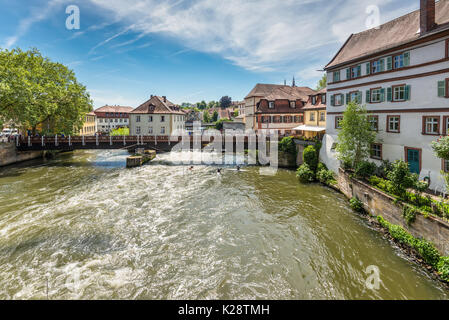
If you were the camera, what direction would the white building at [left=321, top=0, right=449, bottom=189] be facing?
facing the viewer and to the left of the viewer

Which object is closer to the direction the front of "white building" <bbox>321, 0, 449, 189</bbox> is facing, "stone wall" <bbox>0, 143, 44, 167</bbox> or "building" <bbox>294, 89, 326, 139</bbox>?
the stone wall

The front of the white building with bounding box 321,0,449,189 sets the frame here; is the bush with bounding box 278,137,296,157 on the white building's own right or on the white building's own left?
on the white building's own right

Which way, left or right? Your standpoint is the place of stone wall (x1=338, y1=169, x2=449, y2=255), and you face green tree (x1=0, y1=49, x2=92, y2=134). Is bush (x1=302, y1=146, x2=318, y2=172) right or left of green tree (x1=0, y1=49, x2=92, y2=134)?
right

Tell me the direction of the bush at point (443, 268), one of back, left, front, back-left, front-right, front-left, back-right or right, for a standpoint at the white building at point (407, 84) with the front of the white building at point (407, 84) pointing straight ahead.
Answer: front-left

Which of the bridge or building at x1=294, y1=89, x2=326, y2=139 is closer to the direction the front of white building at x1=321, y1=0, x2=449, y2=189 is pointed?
the bridge

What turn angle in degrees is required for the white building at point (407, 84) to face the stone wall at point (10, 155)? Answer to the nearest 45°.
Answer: approximately 45° to its right

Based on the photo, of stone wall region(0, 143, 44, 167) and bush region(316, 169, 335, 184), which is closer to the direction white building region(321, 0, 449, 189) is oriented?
the stone wall

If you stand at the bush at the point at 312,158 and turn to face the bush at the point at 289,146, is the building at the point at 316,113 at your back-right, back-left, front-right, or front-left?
front-right

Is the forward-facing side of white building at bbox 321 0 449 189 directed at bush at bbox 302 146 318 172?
no
